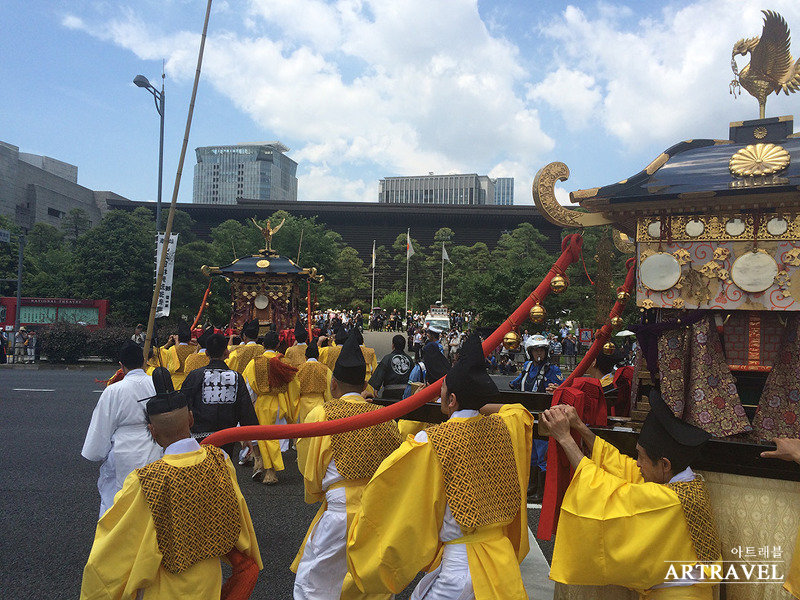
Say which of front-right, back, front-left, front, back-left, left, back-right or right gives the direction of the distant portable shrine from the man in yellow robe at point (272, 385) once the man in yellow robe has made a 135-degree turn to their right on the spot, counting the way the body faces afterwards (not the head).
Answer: back-left

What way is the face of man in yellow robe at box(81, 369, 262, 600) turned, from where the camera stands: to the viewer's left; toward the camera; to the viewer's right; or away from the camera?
away from the camera

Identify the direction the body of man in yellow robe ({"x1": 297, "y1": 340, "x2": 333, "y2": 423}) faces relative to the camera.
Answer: away from the camera

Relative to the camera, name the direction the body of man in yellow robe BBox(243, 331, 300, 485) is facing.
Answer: away from the camera

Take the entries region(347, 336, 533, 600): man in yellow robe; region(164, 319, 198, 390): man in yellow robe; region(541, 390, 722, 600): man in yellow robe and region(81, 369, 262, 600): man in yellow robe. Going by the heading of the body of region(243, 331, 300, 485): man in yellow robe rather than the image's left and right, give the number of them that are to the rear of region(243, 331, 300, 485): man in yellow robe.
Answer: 3

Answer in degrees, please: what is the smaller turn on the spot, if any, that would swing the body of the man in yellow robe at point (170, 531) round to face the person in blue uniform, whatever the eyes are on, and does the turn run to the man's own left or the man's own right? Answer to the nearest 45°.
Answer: approximately 45° to the man's own right

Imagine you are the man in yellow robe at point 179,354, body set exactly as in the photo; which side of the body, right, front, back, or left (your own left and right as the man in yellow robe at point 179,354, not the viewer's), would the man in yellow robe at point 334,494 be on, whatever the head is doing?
back

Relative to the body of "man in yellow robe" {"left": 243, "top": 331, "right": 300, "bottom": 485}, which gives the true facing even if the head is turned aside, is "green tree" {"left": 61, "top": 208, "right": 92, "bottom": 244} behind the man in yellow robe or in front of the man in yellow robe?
in front

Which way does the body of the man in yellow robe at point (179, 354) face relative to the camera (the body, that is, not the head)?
away from the camera

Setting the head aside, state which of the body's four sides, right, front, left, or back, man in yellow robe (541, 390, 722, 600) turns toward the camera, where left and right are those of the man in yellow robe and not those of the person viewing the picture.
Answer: left

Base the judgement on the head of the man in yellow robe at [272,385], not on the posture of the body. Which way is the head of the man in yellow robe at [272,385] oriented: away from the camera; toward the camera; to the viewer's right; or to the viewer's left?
away from the camera

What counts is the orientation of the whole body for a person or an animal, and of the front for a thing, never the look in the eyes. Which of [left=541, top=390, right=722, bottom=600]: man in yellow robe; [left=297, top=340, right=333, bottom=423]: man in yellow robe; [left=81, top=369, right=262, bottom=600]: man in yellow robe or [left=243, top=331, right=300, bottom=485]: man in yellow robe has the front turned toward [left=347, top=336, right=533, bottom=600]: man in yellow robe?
[left=541, top=390, right=722, bottom=600]: man in yellow robe

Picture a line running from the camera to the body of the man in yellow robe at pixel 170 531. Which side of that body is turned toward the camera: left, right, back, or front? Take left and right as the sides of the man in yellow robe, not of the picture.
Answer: back

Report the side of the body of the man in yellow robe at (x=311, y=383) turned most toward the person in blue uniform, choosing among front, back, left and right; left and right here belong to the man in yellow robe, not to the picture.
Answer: right

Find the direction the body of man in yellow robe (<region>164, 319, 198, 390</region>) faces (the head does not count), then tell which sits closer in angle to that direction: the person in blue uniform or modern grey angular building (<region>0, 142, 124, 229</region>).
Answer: the modern grey angular building
